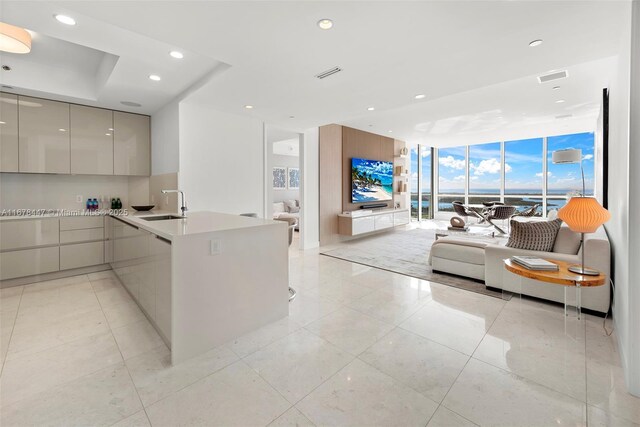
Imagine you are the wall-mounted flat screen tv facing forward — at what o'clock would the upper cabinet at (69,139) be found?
The upper cabinet is roughly at 3 o'clock from the wall-mounted flat screen tv.

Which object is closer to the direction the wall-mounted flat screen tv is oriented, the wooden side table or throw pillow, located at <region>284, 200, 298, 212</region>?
the wooden side table

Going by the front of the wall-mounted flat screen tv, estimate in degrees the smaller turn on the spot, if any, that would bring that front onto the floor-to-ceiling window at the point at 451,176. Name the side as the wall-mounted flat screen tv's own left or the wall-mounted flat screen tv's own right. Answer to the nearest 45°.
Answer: approximately 90° to the wall-mounted flat screen tv's own left

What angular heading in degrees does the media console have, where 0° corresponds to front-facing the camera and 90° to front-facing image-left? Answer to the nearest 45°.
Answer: approximately 315°

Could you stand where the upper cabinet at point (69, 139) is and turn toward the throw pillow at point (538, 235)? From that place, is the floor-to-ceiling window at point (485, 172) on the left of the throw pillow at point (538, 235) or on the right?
left

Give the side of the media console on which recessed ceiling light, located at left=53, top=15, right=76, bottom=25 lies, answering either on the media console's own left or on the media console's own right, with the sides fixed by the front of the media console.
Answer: on the media console's own right

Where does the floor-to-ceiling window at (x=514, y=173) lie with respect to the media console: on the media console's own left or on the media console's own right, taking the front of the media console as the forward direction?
on the media console's own left
